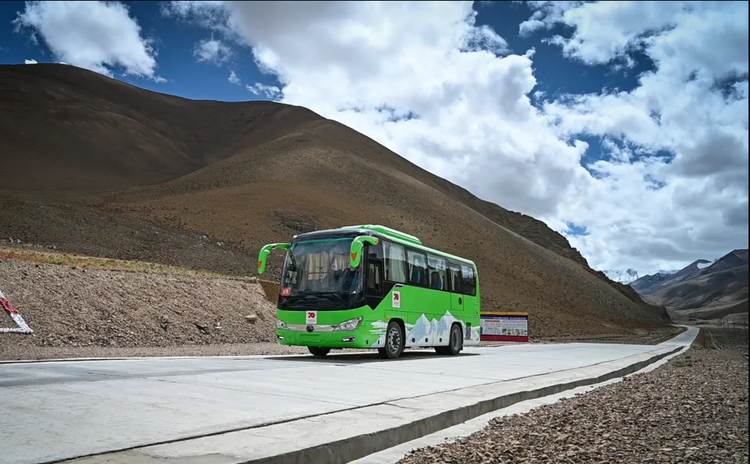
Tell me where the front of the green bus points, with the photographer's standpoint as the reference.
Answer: facing the viewer and to the left of the viewer

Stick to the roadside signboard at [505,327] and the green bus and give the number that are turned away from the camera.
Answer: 0

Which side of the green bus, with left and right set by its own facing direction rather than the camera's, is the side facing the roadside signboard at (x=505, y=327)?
back

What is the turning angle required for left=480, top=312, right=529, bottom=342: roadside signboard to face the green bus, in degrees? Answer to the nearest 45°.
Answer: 0° — it already faces it

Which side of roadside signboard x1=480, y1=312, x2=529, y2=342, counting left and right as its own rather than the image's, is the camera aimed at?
front
